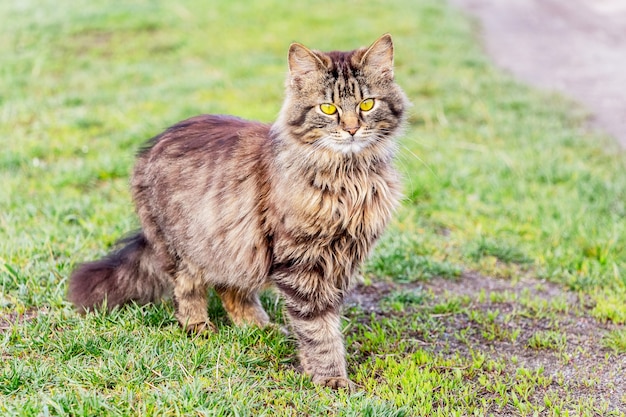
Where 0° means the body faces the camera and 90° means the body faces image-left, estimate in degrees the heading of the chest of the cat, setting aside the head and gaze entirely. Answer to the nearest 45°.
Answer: approximately 315°
